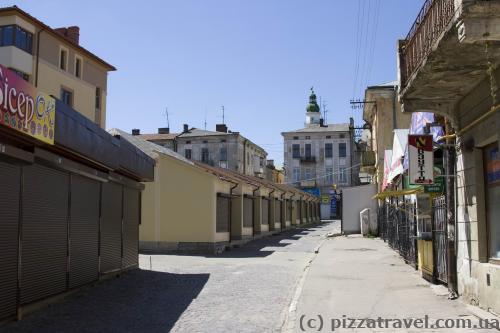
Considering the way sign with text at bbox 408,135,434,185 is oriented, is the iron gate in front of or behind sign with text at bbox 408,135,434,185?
behind

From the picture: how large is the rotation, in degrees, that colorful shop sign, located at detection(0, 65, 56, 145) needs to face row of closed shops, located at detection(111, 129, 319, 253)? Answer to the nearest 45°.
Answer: approximately 90° to its left

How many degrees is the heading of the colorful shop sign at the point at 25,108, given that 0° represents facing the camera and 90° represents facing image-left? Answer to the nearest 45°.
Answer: approximately 315°

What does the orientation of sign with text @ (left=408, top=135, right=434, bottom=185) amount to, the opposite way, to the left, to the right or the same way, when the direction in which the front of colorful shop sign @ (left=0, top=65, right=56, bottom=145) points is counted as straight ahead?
to the right

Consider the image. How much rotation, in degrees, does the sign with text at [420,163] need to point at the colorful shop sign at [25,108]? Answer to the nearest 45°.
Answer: approximately 45° to its right

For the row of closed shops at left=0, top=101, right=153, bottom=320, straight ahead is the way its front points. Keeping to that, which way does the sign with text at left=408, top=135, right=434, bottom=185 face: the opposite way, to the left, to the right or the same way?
to the right

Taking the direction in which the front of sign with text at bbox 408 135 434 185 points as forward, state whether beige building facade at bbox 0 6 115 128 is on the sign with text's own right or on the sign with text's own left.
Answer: on the sign with text's own right

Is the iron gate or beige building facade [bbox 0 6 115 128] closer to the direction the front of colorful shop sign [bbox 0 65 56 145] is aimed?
the iron gate

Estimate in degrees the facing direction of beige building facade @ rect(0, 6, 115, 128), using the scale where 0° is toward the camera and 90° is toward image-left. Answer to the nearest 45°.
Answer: approximately 315°

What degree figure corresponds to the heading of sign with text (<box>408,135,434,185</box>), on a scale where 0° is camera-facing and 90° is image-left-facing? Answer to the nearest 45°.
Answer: approximately 0°

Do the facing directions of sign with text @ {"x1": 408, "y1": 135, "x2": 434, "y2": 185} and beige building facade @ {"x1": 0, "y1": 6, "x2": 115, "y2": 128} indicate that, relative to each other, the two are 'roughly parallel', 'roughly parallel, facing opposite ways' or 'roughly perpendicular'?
roughly perpendicular
